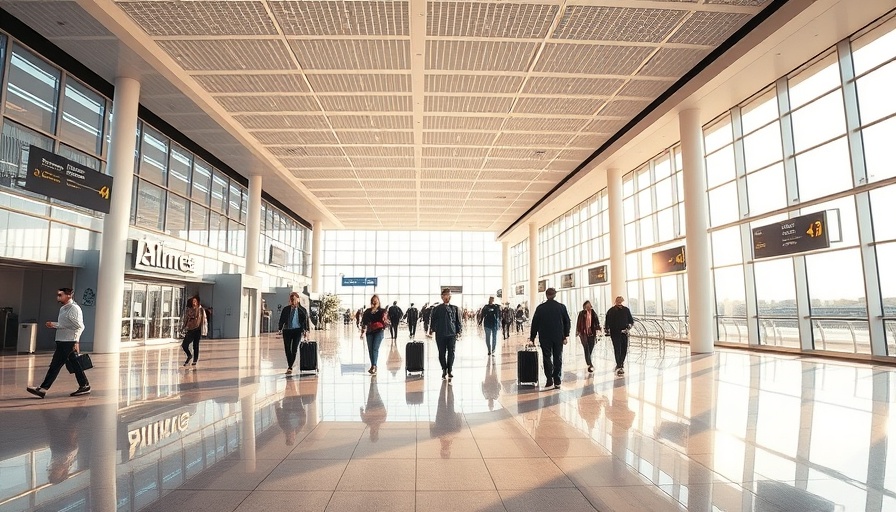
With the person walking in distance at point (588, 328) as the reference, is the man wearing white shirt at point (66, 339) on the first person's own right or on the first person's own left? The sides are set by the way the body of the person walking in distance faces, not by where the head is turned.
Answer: on the first person's own right

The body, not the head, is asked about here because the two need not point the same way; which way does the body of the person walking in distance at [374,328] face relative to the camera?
toward the camera

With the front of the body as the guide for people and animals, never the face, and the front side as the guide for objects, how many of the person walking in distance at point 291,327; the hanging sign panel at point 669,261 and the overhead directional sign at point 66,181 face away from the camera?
0

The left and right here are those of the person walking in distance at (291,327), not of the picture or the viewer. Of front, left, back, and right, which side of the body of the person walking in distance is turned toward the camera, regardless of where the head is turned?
front

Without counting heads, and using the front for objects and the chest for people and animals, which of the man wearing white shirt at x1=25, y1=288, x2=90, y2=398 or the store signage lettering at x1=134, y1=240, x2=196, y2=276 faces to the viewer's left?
the man wearing white shirt

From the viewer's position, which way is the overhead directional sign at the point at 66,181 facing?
facing the viewer and to the right of the viewer

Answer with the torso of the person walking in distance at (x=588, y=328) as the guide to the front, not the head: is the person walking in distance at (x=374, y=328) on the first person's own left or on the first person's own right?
on the first person's own right

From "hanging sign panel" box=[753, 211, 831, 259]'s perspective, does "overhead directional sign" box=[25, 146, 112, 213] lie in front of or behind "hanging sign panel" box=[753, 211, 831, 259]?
in front

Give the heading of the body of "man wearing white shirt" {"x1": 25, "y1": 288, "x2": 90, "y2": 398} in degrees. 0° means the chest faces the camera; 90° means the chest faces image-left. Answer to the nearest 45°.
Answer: approximately 90°

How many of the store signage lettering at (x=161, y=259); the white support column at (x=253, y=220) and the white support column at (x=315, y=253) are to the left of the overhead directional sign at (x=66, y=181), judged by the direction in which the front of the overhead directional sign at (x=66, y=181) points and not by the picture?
3

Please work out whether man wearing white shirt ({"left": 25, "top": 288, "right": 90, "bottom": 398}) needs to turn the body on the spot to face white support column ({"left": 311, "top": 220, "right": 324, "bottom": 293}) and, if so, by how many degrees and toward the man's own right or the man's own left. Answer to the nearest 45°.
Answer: approximately 135° to the man's own right

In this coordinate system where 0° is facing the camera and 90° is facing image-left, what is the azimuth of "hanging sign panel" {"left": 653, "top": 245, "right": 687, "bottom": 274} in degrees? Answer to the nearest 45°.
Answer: approximately 45°

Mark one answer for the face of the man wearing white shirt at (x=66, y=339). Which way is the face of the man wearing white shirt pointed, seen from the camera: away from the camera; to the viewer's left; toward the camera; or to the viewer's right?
to the viewer's left
